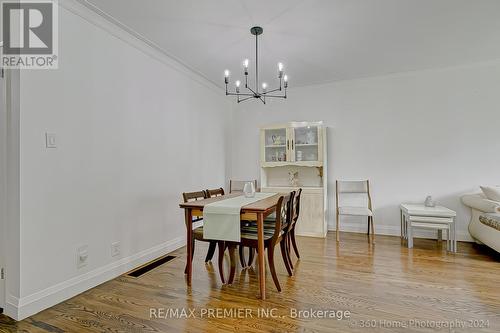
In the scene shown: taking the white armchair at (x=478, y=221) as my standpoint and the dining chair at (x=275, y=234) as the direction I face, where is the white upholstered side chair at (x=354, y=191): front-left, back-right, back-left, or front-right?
front-right

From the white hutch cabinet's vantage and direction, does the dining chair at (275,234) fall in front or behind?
in front

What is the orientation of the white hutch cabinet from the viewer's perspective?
toward the camera

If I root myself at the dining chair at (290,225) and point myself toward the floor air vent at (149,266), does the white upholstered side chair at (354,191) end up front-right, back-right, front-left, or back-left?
back-right

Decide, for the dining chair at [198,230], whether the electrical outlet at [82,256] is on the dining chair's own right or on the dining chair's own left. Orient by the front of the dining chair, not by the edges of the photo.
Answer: on the dining chair's own right

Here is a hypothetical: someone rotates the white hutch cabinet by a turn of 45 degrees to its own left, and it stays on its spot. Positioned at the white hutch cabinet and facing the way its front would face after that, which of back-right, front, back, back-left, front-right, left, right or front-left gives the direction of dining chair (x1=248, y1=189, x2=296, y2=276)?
front-right

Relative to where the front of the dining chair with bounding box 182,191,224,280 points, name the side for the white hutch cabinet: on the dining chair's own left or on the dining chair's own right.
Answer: on the dining chair's own left

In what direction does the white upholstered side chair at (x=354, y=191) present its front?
toward the camera

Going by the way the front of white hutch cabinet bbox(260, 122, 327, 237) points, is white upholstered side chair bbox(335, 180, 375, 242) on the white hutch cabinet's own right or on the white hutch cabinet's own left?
on the white hutch cabinet's own left

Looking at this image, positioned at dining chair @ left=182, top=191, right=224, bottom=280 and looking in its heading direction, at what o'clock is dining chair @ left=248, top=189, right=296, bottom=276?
dining chair @ left=248, top=189, right=296, bottom=276 is roughly at 11 o'clock from dining chair @ left=182, top=191, right=224, bottom=280.

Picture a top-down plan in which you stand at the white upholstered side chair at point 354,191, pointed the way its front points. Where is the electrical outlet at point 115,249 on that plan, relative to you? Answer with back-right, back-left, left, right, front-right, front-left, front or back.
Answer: front-right

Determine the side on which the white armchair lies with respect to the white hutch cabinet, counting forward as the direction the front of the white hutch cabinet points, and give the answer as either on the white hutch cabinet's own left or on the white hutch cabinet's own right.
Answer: on the white hutch cabinet's own left

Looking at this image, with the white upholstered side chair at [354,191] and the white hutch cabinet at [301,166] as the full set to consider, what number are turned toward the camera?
2

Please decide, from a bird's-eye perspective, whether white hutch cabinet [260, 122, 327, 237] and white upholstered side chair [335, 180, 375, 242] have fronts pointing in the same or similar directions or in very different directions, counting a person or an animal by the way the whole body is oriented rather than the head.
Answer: same or similar directions

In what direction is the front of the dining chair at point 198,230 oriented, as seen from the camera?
facing the viewer and to the right of the viewer
